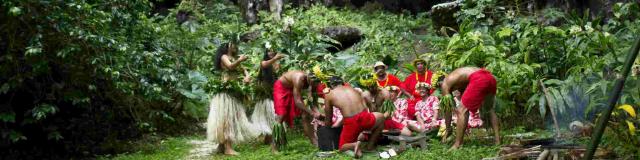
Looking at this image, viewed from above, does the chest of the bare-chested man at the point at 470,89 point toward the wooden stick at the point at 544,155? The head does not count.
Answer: no

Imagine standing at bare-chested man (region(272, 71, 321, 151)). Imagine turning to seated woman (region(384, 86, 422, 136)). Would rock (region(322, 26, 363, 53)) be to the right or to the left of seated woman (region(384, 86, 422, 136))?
left

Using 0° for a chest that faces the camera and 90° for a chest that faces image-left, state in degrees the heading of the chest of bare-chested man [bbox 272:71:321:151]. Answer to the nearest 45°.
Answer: approximately 270°

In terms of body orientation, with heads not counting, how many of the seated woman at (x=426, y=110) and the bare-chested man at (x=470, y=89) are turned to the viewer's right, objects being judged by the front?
0

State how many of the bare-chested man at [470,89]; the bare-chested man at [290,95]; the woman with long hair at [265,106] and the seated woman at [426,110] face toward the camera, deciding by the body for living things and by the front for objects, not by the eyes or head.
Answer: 1

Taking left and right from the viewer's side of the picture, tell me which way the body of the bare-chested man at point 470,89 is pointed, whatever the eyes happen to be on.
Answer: facing to the left of the viewer

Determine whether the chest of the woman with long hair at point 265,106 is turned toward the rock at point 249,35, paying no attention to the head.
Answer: no

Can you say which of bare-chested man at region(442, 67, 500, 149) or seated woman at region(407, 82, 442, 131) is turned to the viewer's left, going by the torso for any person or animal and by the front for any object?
the bare-chested man

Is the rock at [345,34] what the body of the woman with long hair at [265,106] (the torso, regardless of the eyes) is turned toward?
no

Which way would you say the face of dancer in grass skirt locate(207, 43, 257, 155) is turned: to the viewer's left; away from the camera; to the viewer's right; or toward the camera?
to the viewer's right

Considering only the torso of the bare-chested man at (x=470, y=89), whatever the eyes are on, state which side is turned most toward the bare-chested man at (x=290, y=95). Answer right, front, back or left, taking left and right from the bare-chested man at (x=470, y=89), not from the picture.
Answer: front

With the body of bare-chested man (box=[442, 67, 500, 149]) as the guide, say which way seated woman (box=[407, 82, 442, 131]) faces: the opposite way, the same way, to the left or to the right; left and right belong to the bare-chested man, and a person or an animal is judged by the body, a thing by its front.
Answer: to the left

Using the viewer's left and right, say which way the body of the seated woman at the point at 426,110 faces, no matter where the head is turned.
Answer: facing the viewer
